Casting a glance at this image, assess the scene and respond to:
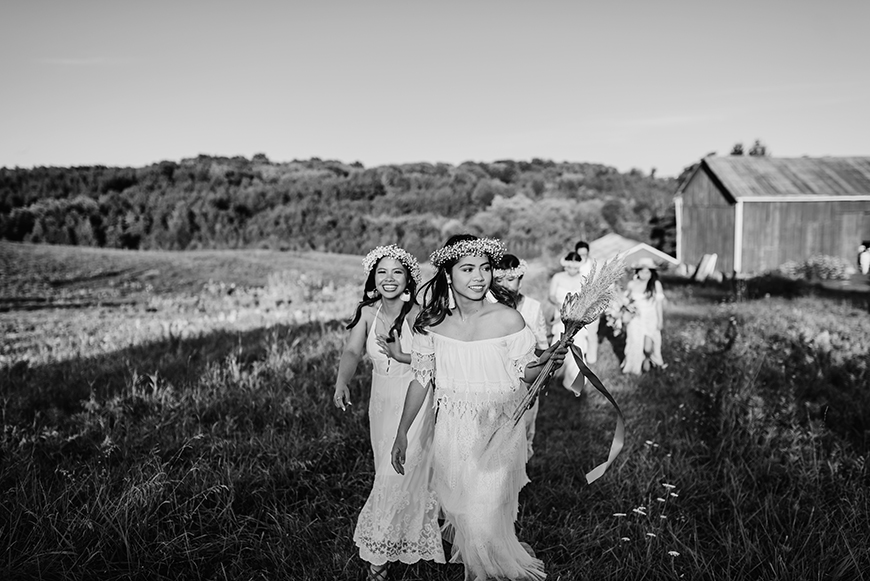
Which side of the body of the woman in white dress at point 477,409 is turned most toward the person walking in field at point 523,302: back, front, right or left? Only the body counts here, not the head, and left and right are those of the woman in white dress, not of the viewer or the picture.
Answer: back

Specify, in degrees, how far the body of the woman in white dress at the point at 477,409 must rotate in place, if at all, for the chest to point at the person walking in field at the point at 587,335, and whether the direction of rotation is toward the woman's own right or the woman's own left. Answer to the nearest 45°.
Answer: approximately 180°

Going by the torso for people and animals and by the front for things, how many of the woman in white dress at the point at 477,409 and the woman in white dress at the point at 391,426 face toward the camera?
2

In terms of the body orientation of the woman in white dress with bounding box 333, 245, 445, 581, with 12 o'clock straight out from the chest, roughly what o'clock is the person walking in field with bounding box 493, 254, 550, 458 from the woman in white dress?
The person walking in field is roughly at 7 o'clock from the woman in white dress.

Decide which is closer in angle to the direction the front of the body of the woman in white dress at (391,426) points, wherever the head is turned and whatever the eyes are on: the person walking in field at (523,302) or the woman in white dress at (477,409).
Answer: the woman in white dress

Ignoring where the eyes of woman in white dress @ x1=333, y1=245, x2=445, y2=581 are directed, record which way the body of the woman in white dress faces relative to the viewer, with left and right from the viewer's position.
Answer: facing the viewer

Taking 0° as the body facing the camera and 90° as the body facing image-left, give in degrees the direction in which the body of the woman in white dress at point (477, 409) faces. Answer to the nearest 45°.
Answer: approximately 0°

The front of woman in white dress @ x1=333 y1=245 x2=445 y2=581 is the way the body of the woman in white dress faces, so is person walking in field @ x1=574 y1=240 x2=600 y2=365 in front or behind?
behind

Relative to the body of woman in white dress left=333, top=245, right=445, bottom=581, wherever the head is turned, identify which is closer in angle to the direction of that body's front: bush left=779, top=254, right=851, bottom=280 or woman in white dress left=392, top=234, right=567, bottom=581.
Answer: the woman in white dress

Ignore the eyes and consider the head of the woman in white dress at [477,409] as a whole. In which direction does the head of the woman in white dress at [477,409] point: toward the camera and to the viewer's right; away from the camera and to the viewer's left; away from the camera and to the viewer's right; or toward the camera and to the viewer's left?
toward the camera and to the viewer's right
